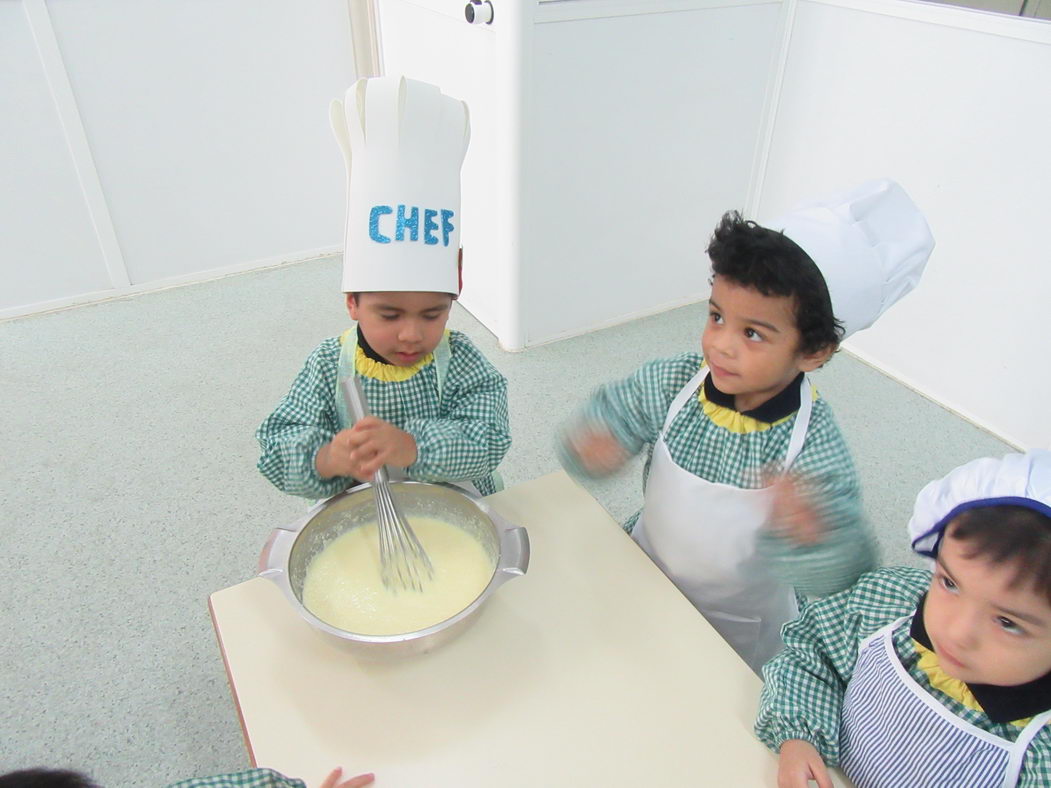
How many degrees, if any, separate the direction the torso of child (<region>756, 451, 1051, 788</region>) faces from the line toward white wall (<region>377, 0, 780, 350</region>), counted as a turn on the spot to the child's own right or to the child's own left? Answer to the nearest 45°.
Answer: approximately 90° to the child's own right

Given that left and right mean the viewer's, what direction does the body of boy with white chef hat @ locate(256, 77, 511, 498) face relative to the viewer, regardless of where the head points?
facing the viewer

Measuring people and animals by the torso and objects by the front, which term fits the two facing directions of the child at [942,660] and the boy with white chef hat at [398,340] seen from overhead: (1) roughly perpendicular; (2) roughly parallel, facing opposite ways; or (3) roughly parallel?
roughly perpendicular

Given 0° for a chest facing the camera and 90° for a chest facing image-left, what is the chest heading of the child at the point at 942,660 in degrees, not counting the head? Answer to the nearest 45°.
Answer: approximately 45°

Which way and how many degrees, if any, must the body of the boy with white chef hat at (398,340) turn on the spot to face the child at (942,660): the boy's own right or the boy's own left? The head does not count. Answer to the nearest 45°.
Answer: approximately 45° to the boy's own left

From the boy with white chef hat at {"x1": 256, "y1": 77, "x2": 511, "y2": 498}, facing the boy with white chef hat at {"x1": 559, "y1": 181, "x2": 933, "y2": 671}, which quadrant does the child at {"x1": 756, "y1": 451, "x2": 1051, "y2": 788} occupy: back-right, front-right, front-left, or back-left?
front-right
